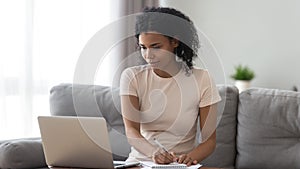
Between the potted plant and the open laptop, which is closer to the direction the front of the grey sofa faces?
the open laptop

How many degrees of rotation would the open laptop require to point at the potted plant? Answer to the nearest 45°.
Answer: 0° — it already faces it

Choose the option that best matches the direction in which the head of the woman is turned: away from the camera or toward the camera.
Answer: toward the camera

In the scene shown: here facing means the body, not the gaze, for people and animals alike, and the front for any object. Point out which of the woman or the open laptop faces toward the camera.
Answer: the woman

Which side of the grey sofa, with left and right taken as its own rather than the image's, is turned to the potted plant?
back

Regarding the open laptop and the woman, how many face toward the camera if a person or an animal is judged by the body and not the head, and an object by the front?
1

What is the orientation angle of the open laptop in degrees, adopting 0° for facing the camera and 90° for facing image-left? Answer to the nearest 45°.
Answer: approximately 225°

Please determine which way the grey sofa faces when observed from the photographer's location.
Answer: facing the viewer

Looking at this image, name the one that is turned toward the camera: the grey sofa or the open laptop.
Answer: the grey sofa

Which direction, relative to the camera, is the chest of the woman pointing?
toward the camera

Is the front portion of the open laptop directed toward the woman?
yes

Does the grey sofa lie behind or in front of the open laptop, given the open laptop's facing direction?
in front

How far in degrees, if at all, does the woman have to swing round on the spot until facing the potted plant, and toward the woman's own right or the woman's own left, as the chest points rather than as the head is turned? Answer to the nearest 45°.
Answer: approximately 180°
